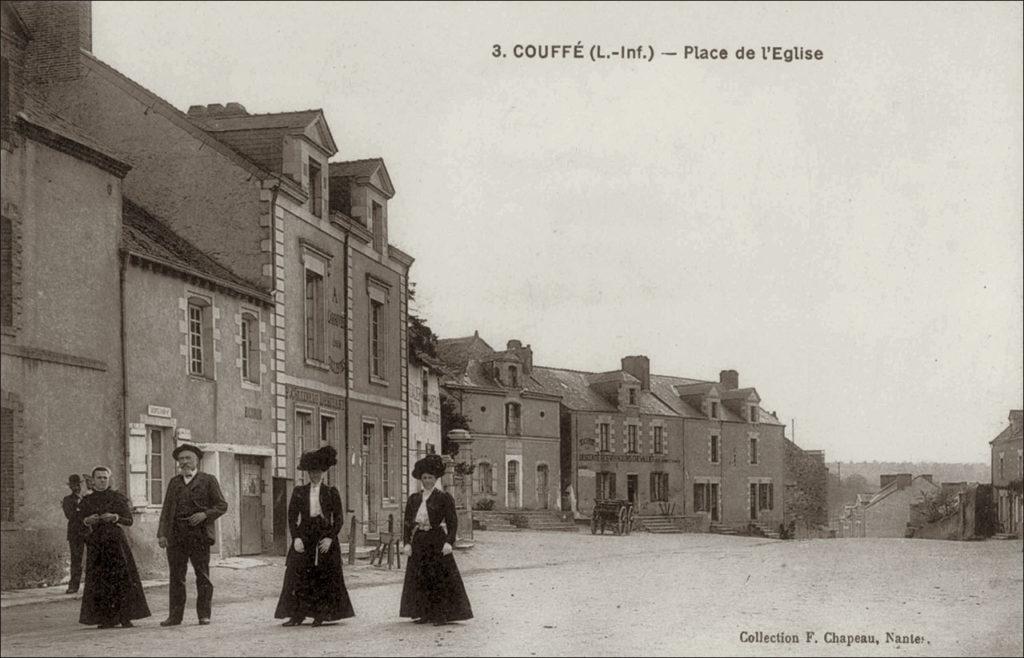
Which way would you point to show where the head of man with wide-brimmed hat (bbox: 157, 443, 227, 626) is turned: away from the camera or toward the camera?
toward the camera

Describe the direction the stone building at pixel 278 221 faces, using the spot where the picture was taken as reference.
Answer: facing the viewer and to the right of the viewer

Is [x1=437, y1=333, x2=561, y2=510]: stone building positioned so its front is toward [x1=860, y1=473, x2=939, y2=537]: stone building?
no

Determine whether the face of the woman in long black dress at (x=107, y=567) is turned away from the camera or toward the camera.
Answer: toward the camera

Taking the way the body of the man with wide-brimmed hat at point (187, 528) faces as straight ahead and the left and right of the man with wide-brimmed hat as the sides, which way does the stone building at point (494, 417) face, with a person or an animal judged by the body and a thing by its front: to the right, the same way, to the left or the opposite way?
the same way

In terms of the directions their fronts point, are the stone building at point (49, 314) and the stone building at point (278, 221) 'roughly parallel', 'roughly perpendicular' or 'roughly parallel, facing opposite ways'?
roughly parallel

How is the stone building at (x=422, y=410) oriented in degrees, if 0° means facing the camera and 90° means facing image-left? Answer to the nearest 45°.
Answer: approximately 315°

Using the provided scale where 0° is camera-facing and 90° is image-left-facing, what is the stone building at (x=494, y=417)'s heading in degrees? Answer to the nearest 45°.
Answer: approximately 0°

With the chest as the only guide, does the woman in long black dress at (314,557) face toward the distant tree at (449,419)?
no

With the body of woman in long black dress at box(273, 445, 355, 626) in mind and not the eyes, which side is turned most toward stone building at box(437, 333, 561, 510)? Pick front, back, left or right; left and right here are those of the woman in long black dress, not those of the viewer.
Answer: back

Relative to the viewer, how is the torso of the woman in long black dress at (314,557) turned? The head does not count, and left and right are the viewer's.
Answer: facing the viewer

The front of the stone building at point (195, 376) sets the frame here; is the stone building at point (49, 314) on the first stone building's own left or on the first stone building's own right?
on the first stone building's own right

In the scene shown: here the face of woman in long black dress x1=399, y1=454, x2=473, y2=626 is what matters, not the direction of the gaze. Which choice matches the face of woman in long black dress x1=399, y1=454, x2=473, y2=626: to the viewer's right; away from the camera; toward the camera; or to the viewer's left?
toward the camera

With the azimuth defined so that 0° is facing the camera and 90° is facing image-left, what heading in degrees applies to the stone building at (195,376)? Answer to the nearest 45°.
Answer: approximately 315°

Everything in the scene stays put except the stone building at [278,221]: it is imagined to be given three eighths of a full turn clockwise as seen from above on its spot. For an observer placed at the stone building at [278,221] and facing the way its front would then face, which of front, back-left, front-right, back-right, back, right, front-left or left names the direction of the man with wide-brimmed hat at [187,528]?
left

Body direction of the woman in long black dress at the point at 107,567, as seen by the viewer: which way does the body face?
toward the camera
